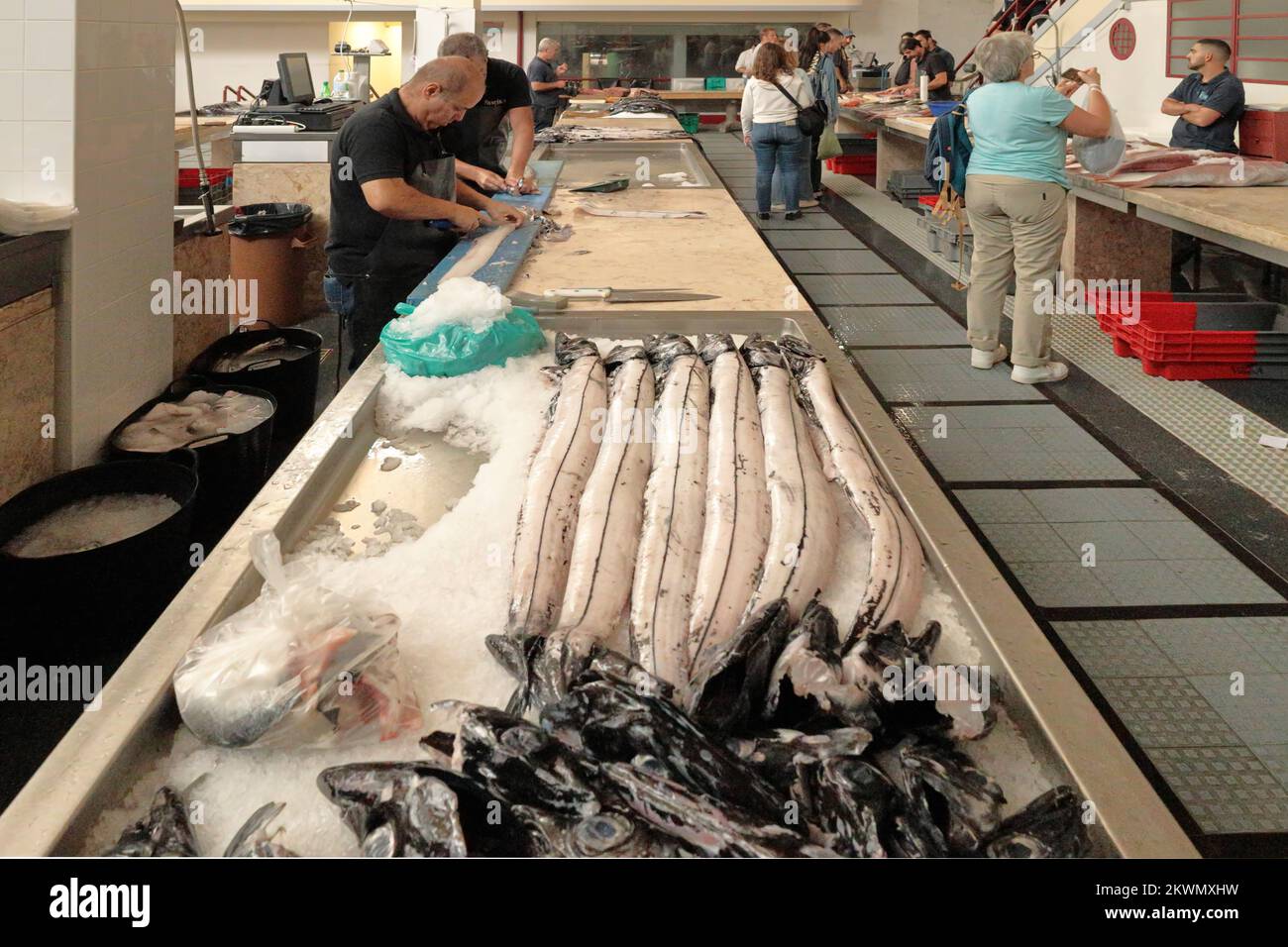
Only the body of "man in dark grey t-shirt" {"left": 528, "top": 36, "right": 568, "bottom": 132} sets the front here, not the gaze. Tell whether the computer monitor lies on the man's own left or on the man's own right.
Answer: on the man's own right

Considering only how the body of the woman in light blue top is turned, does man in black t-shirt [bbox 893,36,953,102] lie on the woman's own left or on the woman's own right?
on the woman's own left

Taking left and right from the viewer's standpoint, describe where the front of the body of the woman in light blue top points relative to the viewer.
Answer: facing away from the viewer and to the right of the viewer

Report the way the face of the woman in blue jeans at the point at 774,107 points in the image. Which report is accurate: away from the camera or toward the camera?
away from the camera

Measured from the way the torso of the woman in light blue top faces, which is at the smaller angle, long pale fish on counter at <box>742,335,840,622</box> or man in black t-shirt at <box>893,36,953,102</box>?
the man in black t-shirt

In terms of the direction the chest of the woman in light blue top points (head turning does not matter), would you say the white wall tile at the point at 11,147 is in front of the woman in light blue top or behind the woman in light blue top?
behind

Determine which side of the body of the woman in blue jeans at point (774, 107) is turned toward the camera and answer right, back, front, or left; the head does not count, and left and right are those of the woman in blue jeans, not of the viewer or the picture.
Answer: back

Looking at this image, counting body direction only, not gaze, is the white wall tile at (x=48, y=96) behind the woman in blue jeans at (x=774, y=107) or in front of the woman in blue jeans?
behind

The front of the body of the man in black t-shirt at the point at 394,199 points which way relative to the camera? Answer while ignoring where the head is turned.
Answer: to the viewer's right

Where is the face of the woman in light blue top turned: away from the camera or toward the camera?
away from the camera
